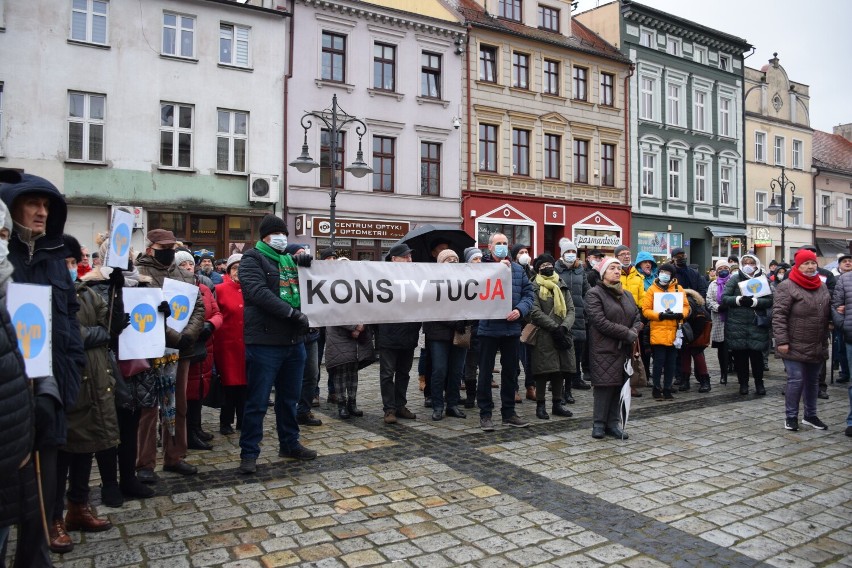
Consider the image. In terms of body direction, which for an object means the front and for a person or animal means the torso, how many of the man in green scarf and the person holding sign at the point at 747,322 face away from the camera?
0

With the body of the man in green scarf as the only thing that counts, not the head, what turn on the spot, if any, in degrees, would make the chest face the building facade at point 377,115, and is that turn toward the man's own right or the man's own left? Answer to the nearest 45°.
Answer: approximately 135° to the man's own left

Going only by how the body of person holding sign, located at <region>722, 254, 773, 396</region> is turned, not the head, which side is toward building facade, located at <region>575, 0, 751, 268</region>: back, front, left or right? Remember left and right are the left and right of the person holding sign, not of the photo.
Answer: back

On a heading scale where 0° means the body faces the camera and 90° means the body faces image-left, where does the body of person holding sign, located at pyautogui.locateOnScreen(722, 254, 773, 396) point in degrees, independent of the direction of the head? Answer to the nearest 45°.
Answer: approximately 0°

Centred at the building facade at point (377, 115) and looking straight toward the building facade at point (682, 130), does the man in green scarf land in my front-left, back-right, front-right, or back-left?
back-right

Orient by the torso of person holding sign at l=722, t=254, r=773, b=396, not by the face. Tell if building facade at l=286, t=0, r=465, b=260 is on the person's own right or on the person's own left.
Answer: on the person's own right

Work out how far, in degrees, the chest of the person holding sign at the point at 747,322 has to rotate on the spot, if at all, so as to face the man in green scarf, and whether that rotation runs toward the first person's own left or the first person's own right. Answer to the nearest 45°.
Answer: approximately 45° to the first person's own right

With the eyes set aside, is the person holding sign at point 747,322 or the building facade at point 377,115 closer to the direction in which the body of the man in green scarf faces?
the person holding sign

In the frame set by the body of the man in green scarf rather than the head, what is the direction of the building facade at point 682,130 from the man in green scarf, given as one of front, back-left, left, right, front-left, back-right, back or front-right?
left

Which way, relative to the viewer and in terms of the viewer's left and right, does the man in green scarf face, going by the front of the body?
facing the viewer and to the right of the viewer
